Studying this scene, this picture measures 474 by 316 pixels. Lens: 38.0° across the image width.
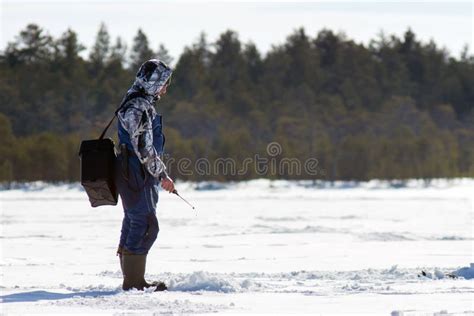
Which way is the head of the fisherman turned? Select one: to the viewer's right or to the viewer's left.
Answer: to the viewer's right

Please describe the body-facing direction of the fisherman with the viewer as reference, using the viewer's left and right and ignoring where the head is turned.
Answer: facing to the right of the viewer
